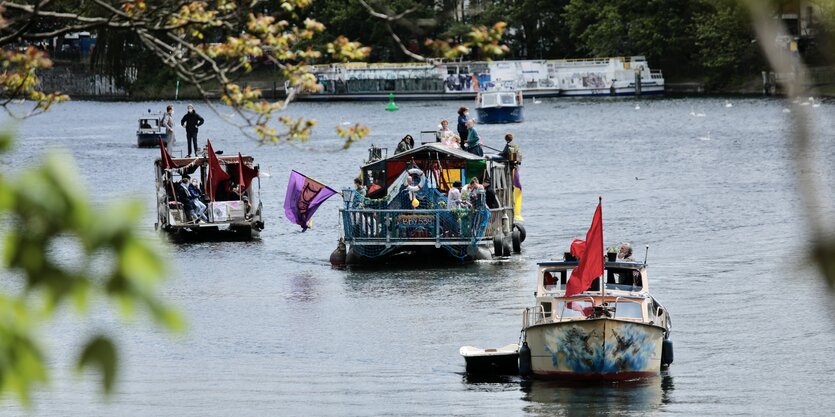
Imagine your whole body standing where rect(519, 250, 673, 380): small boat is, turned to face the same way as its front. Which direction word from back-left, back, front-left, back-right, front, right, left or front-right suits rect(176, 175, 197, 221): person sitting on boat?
back-right

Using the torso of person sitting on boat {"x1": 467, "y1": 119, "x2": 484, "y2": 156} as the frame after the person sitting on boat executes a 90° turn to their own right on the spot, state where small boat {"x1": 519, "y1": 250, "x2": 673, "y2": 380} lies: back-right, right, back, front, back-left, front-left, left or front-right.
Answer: back

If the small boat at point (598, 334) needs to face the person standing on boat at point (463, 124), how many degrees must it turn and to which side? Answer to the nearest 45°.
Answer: approximately 180°

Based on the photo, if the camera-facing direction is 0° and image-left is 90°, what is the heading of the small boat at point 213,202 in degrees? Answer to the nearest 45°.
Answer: approximately 0°

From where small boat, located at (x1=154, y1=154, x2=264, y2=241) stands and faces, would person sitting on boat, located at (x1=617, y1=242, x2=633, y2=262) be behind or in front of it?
in front

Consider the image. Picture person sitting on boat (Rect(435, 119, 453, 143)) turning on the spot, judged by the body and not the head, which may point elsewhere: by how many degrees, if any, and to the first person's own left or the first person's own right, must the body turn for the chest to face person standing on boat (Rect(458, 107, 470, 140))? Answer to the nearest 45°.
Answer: approximately 135° to the first person's own left

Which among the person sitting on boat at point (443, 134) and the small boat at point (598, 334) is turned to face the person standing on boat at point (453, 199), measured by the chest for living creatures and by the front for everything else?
the person sitting on boat at point (443, 134)

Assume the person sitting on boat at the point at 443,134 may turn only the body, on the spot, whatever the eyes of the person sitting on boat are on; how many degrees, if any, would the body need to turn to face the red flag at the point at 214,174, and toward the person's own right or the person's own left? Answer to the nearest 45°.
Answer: approximately 90° to the person's own right

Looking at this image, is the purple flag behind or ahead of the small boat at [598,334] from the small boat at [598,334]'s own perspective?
behind
